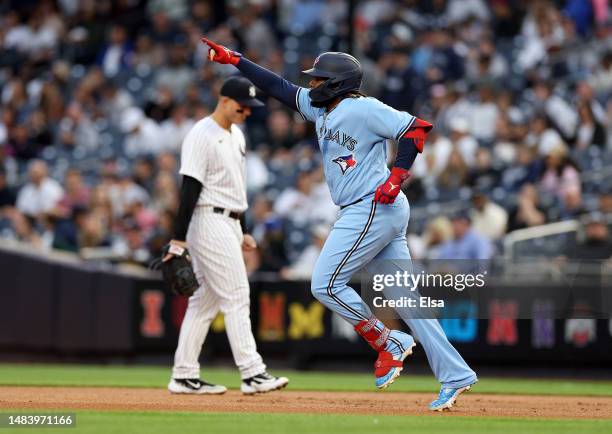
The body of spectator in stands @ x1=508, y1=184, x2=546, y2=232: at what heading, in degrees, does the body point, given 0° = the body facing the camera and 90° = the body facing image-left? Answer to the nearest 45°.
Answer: approximately 0°

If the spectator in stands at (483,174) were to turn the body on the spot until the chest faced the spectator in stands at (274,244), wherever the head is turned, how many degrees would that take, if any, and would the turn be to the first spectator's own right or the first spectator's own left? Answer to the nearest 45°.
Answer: approximately 90° to the first spectator's own right

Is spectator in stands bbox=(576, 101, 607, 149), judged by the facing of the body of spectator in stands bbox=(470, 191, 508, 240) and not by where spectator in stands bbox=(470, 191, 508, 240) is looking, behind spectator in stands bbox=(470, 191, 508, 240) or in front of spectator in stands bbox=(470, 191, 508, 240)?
behind

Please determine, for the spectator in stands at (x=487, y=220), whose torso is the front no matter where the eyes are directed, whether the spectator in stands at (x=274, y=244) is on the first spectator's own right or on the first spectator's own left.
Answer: on the first spectator's own right

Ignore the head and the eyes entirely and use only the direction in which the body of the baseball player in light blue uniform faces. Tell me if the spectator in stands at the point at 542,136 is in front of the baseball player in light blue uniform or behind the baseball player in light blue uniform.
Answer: behind

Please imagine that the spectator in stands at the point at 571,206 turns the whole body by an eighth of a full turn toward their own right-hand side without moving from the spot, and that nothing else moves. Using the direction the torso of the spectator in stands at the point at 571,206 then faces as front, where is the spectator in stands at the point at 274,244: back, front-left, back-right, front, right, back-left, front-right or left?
front-right

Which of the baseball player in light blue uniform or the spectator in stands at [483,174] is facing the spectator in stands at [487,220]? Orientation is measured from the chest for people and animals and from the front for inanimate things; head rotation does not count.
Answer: the spectator in stands at [483,174]

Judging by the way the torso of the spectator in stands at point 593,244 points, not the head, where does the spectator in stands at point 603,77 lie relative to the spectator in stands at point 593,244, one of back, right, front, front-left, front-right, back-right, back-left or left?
back

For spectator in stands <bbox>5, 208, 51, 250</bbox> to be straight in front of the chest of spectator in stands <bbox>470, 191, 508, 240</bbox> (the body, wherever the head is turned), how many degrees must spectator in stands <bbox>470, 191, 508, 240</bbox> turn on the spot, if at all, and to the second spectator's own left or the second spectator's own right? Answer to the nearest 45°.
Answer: approximately 45° to the second spectator's own right
